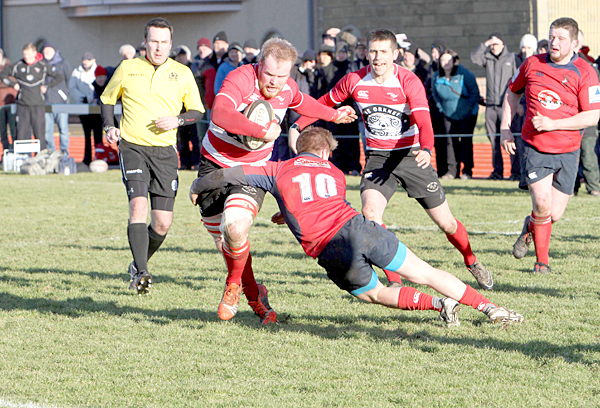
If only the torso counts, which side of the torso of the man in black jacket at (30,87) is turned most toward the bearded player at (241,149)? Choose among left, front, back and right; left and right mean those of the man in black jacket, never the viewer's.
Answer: front

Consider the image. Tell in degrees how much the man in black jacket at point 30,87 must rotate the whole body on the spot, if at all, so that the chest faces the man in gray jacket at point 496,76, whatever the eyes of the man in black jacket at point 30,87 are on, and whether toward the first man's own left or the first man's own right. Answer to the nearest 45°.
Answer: approximately 45° to the first man's own left

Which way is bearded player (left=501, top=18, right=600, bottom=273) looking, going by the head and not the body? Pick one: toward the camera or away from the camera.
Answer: toward the camera

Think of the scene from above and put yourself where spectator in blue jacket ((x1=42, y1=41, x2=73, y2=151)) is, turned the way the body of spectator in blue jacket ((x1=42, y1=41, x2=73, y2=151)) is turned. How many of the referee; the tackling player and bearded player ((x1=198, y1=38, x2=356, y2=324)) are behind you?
0

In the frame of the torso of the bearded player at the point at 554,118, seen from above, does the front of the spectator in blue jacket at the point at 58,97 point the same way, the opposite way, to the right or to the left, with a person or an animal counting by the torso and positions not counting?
the same way

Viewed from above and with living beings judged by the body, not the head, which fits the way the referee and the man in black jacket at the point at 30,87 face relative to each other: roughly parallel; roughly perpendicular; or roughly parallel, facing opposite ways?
roughly parallel

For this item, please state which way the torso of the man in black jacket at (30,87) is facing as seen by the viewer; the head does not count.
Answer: toward the camera

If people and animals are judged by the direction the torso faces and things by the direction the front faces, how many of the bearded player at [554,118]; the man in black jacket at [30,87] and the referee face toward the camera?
3

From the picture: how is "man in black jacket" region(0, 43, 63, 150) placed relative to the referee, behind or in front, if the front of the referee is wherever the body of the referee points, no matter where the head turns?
behind

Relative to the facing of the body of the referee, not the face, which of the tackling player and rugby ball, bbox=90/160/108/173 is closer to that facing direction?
the tackling player

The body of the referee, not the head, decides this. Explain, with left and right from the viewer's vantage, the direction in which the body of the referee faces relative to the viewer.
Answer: facing the viewer

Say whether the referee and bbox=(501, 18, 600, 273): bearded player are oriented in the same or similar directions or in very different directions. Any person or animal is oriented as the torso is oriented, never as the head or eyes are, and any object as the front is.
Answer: same or similar directions

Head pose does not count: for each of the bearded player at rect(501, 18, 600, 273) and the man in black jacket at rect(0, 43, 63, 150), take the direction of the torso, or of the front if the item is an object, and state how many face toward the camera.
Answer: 2

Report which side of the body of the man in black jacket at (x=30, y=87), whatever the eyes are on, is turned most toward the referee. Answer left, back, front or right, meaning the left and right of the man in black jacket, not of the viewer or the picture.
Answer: front

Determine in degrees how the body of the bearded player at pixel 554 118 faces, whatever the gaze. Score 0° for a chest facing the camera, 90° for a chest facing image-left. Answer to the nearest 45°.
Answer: approximately 0°

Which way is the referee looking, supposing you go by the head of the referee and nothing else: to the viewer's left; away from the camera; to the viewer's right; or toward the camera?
toward the camera

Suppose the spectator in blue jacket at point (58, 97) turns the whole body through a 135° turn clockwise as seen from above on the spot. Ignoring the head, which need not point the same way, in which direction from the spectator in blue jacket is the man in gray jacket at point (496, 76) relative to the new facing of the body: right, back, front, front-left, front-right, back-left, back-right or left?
back-right

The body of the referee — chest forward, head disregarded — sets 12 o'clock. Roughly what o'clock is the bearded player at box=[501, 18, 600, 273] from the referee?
The bearded player is roughly at 9 o'clock from the referee.
